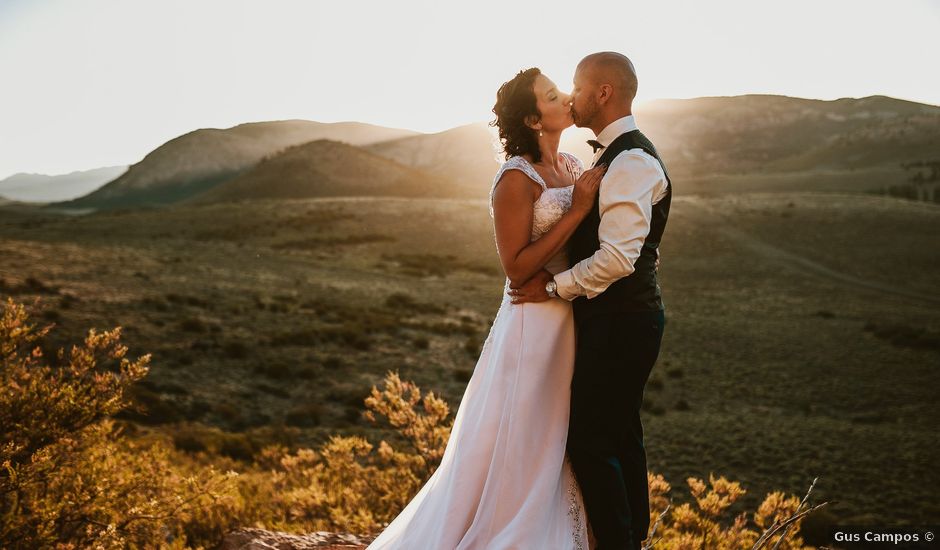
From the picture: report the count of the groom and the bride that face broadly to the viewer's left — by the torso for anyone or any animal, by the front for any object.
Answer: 1

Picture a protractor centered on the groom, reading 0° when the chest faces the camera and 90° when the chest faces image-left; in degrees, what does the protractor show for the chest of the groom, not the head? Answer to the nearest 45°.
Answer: approximately 90°

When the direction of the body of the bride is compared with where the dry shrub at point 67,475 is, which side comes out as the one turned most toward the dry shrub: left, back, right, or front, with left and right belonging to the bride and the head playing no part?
back

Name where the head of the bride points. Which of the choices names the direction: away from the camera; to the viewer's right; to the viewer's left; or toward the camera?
to the viewer's right

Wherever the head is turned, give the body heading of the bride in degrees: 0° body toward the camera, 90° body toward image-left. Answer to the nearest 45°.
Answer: approximately 315°

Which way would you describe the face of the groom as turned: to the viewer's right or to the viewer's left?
to the viewer's left
